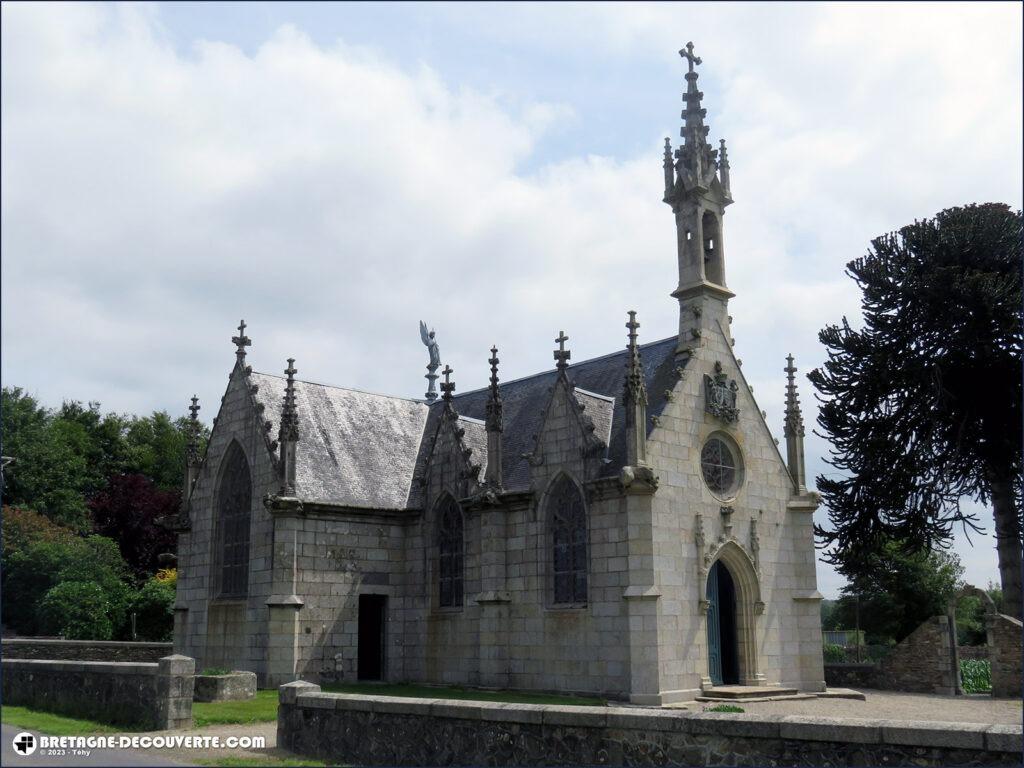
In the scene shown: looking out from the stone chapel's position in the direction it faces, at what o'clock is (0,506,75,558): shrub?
The shrub is roughly at 6 o'clock from the stone chapel.

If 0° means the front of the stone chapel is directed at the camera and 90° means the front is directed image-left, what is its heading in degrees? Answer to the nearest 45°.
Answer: approximately 315°

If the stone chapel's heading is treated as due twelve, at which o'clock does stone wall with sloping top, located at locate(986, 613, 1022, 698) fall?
The stone wall with sloping top is roughly at 10 o'clock from the stone chapel.

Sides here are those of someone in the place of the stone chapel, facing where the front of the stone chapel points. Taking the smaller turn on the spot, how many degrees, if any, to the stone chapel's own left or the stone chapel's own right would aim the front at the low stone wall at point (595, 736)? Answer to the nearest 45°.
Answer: approximately 45° to the stone chapel's own right

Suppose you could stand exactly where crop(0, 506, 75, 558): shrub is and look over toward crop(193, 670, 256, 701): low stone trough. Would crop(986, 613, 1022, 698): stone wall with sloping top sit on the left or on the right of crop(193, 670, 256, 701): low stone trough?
left

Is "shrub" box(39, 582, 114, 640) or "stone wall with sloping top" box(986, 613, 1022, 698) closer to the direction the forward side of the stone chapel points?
the stone wall with sloping top

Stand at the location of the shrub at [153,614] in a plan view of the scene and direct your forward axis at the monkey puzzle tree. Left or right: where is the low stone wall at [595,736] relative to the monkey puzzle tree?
right

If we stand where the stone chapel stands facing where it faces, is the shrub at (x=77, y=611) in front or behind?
behind

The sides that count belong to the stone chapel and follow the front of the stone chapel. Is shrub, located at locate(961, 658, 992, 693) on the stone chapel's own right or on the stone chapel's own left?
on the stone chapel's own left

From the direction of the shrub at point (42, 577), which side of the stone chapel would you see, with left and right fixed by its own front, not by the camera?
back
